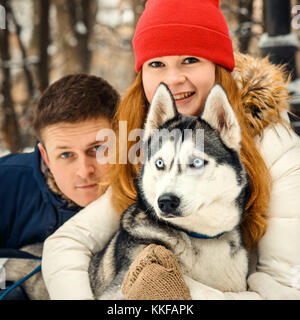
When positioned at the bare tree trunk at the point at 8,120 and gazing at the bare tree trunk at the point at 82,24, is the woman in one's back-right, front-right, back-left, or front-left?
back-right

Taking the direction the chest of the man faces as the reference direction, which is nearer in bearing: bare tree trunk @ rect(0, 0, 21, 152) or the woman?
the woman

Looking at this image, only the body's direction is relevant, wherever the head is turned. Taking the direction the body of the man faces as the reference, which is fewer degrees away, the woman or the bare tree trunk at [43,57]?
the woman

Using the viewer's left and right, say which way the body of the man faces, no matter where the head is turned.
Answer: facing the viewer and to the right of the viewer

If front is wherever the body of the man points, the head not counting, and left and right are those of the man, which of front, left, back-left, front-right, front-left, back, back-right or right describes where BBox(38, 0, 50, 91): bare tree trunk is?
back-left

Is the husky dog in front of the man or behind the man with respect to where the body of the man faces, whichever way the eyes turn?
in front

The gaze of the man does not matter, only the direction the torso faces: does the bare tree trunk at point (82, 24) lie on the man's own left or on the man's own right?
on the man's own left
